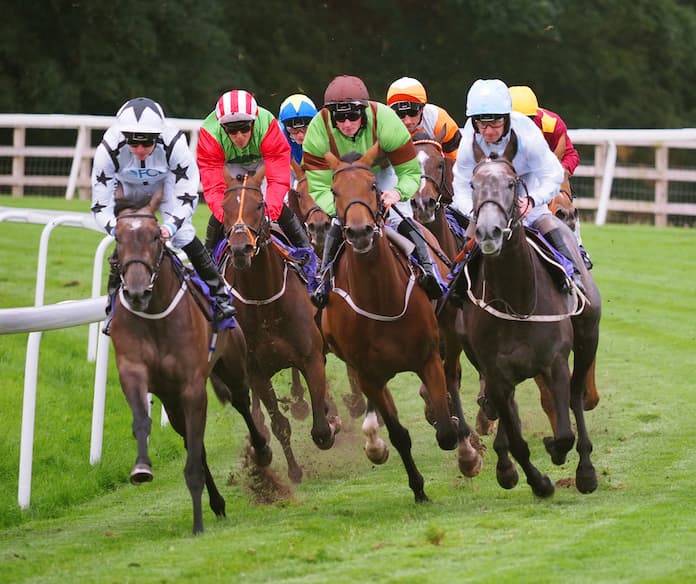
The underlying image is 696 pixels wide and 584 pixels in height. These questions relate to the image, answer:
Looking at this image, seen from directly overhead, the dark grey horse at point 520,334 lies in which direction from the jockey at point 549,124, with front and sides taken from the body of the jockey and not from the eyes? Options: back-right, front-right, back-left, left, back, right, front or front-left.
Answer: front-left

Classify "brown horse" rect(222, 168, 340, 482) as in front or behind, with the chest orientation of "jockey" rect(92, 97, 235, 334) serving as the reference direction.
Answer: behind

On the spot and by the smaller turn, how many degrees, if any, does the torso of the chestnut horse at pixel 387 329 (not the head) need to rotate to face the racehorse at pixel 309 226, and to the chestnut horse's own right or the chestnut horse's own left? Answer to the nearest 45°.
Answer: approximately 180°

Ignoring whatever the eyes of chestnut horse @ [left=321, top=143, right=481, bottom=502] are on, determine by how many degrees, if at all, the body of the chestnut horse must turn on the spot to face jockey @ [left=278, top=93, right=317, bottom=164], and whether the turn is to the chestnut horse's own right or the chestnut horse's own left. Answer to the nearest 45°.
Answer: approximately 180°

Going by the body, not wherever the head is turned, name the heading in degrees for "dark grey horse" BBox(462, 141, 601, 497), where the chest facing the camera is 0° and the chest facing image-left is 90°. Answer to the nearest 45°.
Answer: approximately 45°

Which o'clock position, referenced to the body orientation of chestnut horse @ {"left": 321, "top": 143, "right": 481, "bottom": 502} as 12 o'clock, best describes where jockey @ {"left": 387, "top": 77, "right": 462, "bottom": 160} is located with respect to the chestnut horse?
The jockey is roughly at 6 o'clock from the chestnut horse.

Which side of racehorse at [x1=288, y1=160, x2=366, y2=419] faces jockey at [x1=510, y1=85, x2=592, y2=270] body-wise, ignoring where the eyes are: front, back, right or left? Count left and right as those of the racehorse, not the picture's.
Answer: left

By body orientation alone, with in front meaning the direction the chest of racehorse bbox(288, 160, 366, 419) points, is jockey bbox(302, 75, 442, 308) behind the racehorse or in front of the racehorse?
in front
